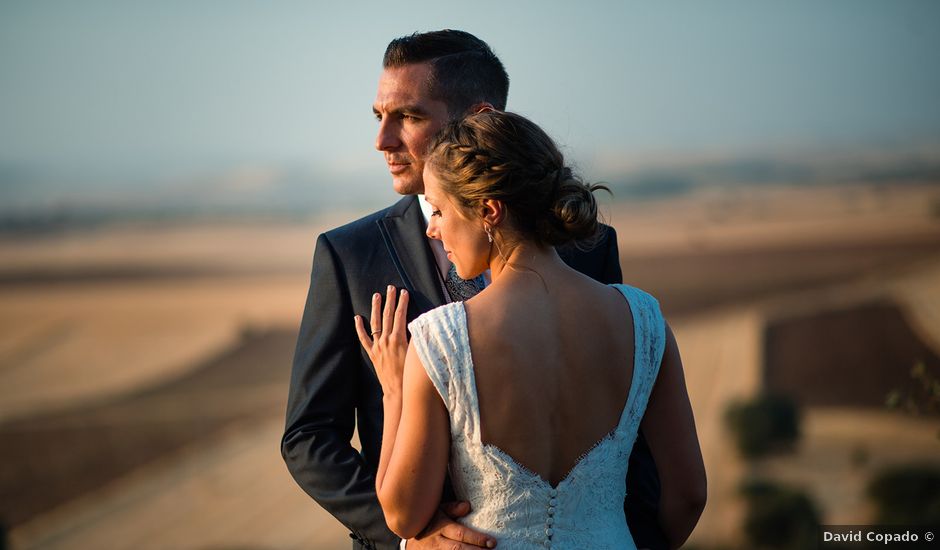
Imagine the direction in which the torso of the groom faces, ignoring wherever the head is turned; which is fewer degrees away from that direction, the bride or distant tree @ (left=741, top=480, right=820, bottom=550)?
the bride

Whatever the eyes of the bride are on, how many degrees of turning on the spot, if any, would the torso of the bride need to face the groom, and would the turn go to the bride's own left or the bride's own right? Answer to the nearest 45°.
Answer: approximately 45° to the bride's own left

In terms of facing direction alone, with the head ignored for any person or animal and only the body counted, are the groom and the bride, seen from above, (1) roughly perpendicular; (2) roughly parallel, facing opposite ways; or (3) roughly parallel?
roughly parallel, facing opposite ways

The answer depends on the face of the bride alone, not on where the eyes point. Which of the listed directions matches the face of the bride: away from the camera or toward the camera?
away from the camera

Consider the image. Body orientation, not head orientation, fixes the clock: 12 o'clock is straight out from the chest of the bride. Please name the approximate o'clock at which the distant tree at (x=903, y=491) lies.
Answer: The distant tree is roughly at 1 o'clock from the bride.

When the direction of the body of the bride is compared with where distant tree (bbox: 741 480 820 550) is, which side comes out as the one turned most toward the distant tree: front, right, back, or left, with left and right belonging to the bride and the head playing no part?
front

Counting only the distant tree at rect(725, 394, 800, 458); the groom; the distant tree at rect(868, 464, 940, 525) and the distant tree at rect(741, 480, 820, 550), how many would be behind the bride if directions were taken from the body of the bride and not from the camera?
0

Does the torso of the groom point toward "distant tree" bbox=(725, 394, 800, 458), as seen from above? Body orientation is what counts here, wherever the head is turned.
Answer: no

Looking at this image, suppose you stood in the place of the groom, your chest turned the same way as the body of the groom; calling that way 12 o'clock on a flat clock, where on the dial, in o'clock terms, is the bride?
The bride is roughly at 11 o'clock from the groom.

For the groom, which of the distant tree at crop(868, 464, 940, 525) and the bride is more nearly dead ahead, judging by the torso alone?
the bride

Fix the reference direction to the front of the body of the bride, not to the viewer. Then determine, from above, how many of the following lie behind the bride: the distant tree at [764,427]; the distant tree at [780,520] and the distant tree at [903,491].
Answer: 0

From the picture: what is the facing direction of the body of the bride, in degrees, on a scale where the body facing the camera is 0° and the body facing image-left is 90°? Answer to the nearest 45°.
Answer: approximately 180°

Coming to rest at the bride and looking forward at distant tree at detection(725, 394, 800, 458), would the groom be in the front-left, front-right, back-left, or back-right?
front-left

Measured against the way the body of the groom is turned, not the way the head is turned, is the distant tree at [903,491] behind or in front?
behind

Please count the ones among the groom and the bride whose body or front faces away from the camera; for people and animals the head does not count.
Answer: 1

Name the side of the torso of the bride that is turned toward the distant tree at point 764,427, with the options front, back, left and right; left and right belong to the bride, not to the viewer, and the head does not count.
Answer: front
